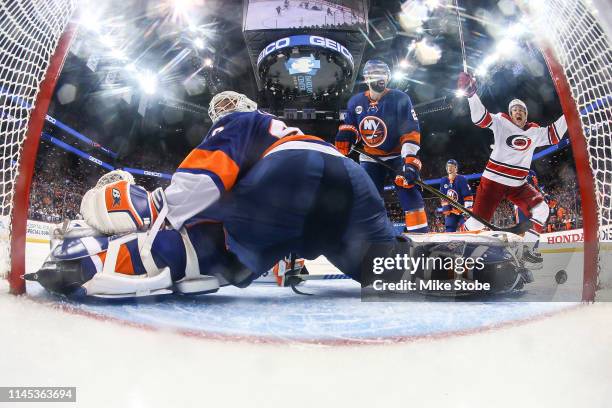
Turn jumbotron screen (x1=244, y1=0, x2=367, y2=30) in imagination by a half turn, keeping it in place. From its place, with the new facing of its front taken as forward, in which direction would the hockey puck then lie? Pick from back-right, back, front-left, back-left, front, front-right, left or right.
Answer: back-right

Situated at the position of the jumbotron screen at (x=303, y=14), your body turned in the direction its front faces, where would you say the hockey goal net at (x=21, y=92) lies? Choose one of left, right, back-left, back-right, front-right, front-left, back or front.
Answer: front-right

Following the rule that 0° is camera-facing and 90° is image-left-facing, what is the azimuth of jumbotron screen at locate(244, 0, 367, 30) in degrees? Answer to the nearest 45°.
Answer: approximately 0°
